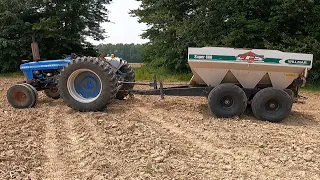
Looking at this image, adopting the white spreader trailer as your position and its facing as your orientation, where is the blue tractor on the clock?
The blue tractor is roughly at 12 o'clock from the white spreader trailer.

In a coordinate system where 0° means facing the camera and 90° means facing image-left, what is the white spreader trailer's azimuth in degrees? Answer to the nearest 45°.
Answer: approximately 90°
